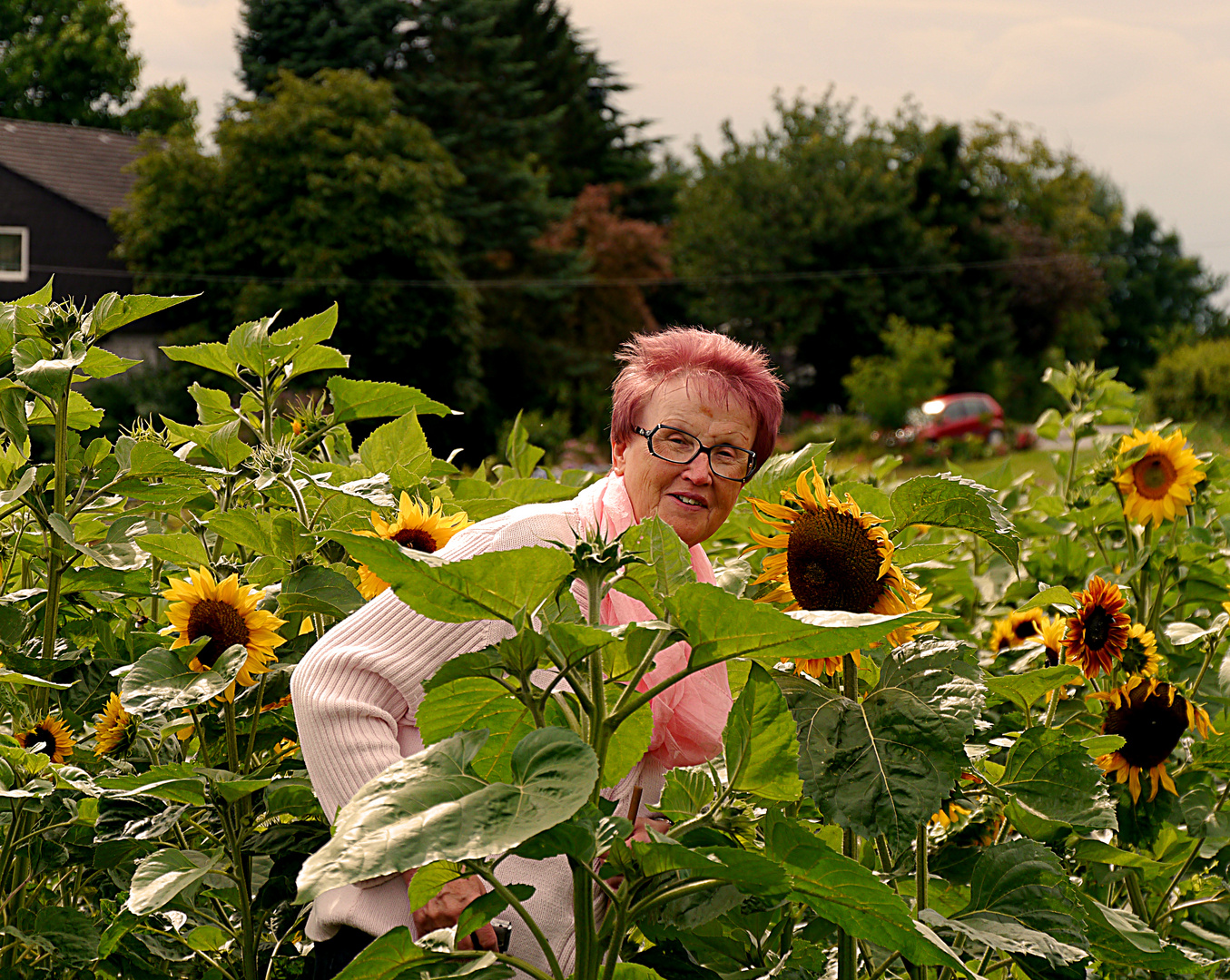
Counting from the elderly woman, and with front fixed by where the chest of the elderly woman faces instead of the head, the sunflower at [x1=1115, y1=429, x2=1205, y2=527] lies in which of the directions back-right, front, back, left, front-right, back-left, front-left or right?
left

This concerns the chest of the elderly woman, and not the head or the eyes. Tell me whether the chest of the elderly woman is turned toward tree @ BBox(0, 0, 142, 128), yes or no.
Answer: no

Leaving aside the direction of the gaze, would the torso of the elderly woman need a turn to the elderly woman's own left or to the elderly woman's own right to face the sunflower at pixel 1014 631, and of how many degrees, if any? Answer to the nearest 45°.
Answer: approximately 90° to the elderly woman's own left

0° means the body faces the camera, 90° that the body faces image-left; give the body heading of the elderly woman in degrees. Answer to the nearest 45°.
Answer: approximately 315°

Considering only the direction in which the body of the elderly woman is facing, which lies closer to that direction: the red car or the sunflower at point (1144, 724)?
the sunflower

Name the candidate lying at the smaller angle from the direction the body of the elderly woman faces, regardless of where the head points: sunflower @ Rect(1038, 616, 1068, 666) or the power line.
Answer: the sunflower

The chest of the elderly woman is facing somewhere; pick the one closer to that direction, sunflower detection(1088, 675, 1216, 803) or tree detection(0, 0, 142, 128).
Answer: the sunflower

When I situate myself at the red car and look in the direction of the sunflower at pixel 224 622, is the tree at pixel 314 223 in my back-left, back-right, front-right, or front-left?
front-right

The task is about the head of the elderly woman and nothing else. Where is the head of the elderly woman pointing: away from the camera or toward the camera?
toward the camera
